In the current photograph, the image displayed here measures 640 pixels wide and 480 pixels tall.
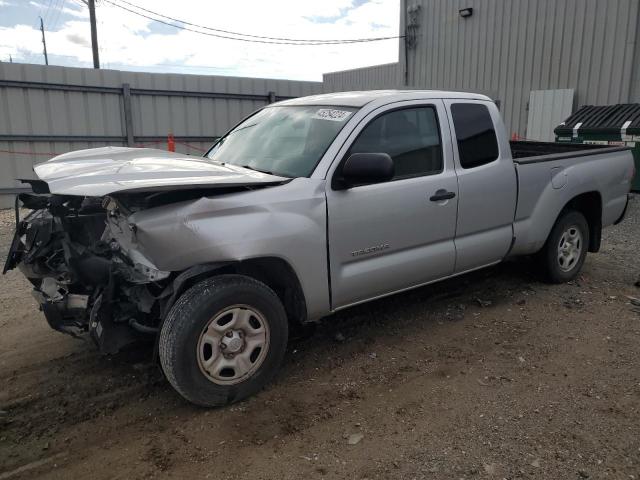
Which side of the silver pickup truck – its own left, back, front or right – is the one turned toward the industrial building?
back

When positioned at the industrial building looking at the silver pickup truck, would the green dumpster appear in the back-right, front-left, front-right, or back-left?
front-left

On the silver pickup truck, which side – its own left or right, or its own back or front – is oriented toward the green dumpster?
back

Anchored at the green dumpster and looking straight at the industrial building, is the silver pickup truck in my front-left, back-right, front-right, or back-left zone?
back-left

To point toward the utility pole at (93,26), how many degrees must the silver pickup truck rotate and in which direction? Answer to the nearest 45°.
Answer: approximately 90° to its right

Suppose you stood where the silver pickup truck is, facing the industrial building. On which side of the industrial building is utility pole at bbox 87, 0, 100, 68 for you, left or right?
left

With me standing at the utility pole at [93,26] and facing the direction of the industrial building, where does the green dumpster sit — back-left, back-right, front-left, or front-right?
front-right

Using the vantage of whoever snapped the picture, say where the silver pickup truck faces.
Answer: facing the viewer and to the left of the viewer
